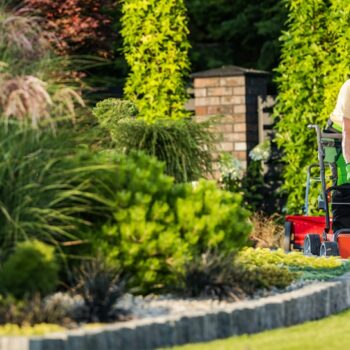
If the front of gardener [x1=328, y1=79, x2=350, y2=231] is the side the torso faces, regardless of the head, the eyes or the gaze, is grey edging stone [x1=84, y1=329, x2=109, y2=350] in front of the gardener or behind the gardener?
in front

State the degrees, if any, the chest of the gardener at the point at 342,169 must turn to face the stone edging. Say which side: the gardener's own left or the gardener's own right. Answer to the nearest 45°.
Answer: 0° — they already face it

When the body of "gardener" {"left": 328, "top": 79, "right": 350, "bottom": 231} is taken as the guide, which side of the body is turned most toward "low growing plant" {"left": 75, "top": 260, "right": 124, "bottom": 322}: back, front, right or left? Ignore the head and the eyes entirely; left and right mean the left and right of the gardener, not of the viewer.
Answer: front

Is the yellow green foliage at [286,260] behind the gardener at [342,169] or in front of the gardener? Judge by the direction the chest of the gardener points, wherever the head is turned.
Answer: in front
